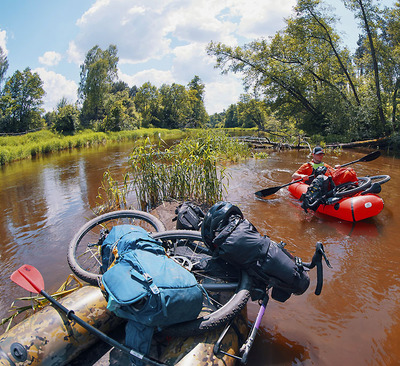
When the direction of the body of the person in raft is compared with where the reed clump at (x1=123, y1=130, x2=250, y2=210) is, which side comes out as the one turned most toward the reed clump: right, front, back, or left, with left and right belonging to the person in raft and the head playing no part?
right

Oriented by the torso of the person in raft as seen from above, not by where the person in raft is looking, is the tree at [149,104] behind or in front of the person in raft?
behind

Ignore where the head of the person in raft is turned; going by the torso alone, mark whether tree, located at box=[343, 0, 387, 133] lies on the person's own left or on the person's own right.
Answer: on the person's own left

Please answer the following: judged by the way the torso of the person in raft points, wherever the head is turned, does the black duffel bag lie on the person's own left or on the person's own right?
on the person's own right

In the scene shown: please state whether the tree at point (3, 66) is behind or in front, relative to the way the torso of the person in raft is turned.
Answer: behind

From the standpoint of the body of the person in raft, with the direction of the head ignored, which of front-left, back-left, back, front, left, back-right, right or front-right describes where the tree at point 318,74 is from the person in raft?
back-left

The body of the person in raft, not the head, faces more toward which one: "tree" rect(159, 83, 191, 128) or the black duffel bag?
the black duffel bag

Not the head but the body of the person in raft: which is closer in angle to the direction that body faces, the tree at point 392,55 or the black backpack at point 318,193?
the black backpack

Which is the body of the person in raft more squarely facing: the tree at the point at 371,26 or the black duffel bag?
the black duffel bag

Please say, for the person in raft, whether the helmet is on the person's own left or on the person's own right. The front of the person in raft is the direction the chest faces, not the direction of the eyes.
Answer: on the person's own right

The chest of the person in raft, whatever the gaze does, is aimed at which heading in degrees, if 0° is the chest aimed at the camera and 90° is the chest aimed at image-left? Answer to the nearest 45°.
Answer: approximately 315°

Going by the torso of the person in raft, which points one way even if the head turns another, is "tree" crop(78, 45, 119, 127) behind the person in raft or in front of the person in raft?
behind

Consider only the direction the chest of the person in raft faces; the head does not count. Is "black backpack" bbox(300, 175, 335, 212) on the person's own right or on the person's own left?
on the person's own right
